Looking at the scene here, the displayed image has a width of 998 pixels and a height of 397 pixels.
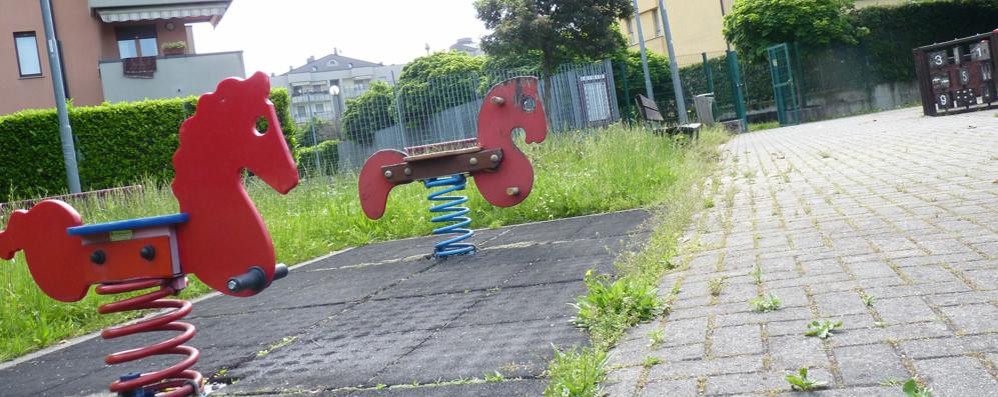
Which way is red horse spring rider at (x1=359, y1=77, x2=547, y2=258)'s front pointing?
to the viewer's right

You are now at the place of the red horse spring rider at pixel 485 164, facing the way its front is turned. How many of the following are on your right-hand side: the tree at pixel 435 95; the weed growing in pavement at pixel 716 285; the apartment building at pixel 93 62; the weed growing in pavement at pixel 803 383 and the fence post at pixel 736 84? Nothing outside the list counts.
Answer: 2

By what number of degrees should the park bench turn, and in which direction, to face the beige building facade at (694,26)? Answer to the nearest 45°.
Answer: approximately 135° to its left

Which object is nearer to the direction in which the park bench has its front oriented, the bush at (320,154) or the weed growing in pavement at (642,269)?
the weed growing in pavement

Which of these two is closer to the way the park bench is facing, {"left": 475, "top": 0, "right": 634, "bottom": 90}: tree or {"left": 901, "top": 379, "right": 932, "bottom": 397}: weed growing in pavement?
the weed growing in pavement

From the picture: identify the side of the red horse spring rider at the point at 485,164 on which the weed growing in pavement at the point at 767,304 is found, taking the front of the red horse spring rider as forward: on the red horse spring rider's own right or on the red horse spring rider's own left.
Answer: on the red horse spring rider's own right

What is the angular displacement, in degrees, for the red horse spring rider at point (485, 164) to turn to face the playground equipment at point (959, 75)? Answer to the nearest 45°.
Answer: approximately 45° to its left

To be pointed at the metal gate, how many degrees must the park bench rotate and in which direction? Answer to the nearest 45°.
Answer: approximately 135° to its left

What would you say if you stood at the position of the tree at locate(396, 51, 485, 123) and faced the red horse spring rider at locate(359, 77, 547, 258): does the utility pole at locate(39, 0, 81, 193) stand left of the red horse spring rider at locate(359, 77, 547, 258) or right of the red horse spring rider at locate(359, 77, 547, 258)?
right

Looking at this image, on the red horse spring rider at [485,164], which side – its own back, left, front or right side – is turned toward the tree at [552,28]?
left
